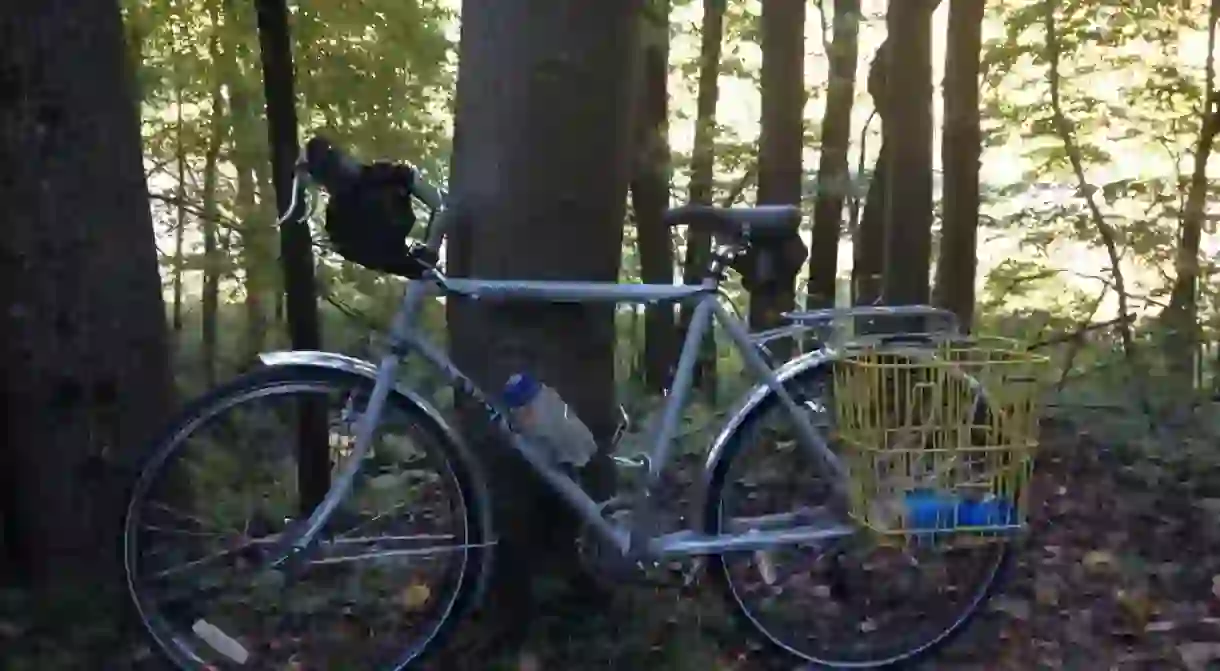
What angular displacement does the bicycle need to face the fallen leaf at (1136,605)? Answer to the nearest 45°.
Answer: approximately 180°

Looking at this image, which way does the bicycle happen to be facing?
to the viewer's left

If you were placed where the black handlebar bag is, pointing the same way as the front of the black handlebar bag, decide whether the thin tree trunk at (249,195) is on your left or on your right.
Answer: on your right

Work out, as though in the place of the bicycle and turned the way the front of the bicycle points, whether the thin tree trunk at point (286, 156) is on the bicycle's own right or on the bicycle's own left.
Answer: on the bicycle's own right

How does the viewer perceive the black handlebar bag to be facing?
facing to the left of the viewer

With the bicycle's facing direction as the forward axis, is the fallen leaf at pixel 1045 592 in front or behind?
behind

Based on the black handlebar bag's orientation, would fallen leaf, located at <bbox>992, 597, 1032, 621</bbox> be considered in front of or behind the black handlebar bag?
behind

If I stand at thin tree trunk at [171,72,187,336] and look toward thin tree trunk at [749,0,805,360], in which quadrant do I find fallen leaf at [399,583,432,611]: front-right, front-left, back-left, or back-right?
front-right

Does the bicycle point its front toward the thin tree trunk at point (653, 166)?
no

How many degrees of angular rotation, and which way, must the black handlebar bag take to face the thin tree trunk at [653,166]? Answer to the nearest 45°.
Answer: approximately 90° to its right

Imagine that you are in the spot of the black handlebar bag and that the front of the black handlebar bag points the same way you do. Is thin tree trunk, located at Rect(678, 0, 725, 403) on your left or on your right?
on your right

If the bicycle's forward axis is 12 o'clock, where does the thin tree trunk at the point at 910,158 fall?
The thin tree trunk is roughly at 4 o'clock from the bicycle.

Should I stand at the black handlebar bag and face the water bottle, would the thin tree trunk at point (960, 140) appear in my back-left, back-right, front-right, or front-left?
front-left

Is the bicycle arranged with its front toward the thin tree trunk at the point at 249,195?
no
